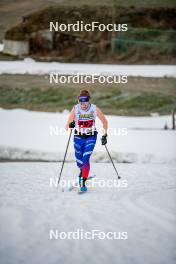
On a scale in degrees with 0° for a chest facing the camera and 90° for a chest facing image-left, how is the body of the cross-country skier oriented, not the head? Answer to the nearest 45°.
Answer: approximately 0°
